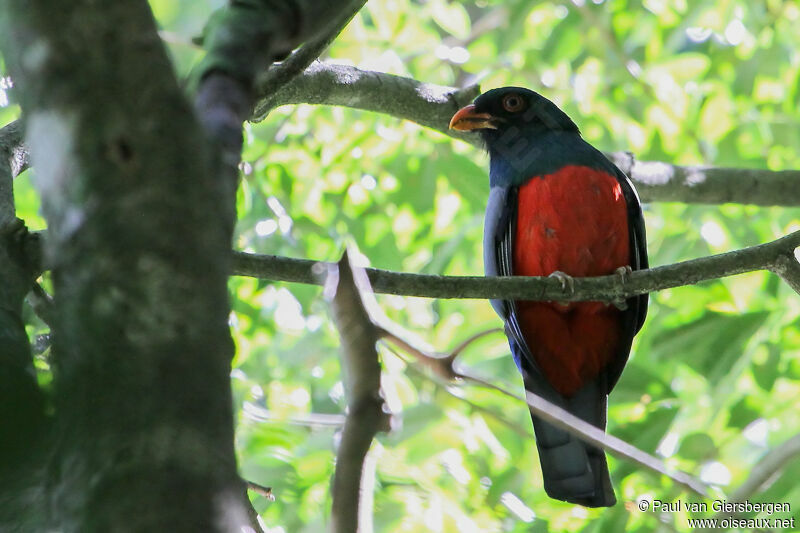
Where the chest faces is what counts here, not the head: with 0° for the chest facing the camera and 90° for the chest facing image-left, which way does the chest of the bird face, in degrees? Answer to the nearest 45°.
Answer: approximately 0°
